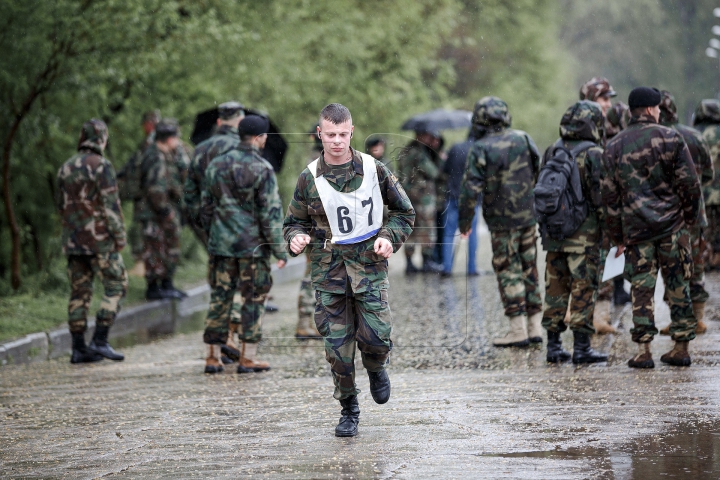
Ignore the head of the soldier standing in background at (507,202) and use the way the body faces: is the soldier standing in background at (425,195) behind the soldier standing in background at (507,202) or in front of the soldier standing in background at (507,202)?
in front

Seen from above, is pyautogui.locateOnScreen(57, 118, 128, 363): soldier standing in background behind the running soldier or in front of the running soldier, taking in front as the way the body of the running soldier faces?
behind

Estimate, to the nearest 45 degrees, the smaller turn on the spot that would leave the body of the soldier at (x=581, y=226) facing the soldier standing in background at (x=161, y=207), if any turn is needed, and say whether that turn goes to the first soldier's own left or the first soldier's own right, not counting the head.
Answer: approximately 90° to the first soldier's own left

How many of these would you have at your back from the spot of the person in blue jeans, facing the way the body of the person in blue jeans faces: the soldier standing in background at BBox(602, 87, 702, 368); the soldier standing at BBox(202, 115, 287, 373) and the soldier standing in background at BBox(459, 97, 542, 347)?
3

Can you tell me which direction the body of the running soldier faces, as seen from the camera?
toward the camera

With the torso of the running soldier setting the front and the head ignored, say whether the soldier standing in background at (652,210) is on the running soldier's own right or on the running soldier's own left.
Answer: on the running soldier's own left

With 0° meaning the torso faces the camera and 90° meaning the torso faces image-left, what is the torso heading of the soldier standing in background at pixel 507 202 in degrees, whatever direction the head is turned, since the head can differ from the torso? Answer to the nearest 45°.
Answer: approximately 135°

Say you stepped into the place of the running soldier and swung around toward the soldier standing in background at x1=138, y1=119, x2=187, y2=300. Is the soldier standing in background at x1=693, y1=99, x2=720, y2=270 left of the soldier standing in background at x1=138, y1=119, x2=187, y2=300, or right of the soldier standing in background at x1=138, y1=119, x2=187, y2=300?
right

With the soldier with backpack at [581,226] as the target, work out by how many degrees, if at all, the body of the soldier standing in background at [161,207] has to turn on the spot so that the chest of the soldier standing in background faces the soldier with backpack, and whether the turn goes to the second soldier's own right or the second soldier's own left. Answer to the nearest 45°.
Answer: approximately 45° to the second soldier's own right

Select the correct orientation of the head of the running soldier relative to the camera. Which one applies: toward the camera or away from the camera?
toward the camera

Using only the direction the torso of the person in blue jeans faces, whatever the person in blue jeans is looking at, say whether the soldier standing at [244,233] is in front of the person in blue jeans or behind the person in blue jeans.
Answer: behind

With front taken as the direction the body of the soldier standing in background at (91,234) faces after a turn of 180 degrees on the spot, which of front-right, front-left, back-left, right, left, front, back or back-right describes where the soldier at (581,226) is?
left

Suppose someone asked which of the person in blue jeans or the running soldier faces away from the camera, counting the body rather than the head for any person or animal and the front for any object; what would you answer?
the person in blue jeans

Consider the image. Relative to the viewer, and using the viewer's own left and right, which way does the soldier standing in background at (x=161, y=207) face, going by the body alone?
facing to the right of the viewer
